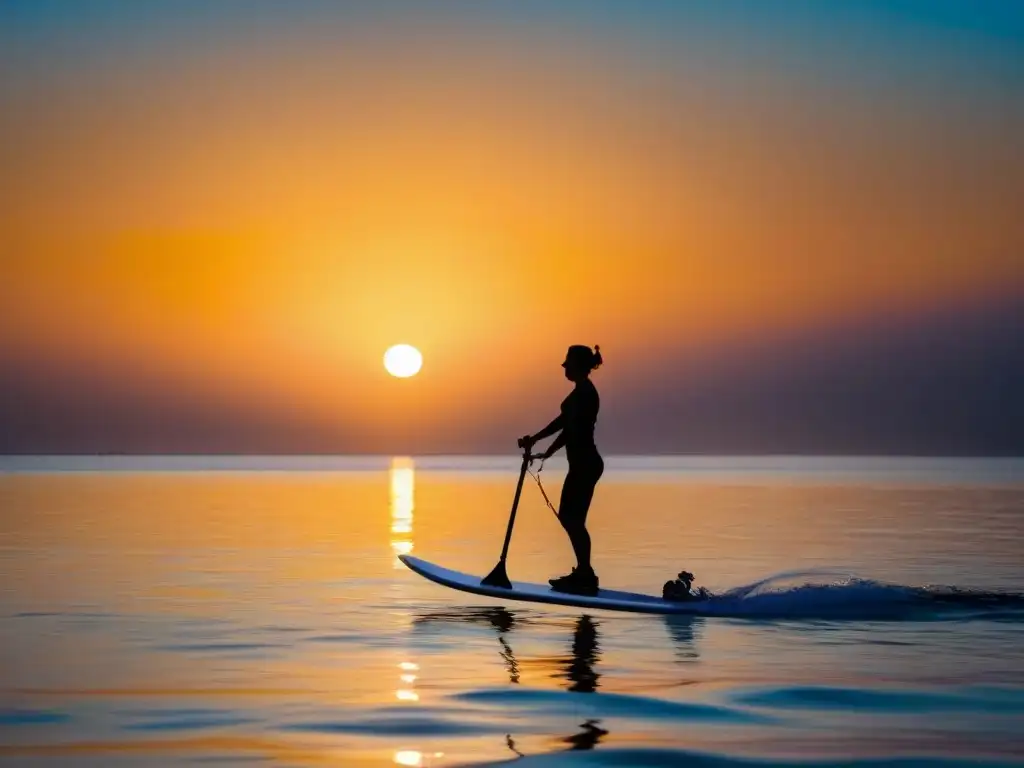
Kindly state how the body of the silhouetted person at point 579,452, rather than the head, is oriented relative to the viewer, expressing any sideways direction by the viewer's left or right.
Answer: facing to the left of the viewer

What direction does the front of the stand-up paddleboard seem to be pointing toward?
to the viewer's left

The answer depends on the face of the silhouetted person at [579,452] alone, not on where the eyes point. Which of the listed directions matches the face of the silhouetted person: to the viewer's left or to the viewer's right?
to the viewer's left
